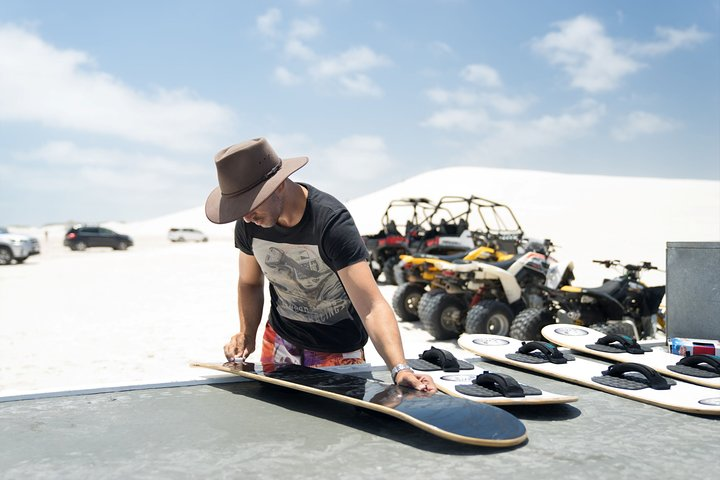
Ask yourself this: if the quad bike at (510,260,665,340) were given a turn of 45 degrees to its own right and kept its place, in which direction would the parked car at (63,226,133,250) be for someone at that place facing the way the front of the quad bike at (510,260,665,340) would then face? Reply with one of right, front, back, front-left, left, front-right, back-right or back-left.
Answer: back-left

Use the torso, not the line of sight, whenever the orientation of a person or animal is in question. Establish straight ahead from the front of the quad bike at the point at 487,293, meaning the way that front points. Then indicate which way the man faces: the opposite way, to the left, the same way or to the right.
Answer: the opposite way

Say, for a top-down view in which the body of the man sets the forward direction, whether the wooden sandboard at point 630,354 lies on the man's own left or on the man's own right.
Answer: on the man's own left

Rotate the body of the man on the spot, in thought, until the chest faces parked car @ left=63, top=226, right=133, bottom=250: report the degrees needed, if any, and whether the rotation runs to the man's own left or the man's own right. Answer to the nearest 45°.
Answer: approximately 135° to the man's own right

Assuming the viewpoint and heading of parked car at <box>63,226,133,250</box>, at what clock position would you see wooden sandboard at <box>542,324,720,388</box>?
The wooden sandboard is roughly at 3 o'clock from the parked car.

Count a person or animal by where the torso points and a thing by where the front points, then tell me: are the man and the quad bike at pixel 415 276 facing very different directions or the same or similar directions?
very different directions

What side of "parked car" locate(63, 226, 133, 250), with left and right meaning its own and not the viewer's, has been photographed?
right

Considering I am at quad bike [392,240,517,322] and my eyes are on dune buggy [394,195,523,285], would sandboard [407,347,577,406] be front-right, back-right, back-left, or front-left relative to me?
back-right
